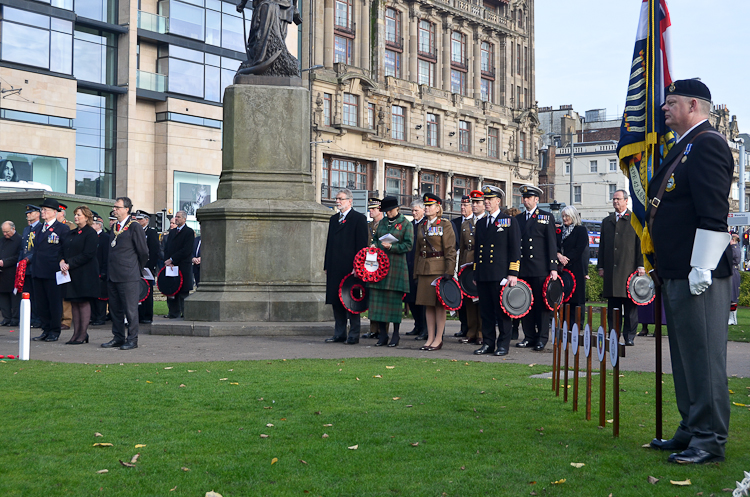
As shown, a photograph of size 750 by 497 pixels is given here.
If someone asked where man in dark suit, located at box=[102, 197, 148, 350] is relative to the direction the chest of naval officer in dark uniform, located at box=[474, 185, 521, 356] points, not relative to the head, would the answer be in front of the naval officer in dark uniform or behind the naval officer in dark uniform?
in front

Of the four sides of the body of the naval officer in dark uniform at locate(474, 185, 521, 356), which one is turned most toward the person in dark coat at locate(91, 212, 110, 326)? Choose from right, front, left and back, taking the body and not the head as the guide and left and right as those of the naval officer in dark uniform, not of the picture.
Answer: right

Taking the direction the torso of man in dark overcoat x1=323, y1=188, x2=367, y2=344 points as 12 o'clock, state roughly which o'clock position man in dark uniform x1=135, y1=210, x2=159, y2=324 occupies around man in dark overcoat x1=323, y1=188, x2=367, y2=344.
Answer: man in dark uniform x1=135, y1=210, x2=159, y2=324 is roughly at 3 o'clock from man in dark overcoat x1=323, y1=188, x2=367, y2=344.

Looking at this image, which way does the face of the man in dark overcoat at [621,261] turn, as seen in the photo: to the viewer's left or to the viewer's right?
to the viewer's left

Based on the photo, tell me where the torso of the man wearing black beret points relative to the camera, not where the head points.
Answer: to the viewer's left

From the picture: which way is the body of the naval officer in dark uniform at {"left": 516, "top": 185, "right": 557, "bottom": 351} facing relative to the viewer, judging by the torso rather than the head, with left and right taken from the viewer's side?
facing the viewer and to the left of the viewer

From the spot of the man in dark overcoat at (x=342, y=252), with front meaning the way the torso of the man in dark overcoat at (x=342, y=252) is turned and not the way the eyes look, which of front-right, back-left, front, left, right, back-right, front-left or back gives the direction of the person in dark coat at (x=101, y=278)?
right

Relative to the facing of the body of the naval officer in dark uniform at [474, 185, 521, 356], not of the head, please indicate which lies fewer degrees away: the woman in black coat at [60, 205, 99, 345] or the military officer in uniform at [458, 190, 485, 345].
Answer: the woman in black coat
